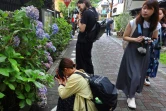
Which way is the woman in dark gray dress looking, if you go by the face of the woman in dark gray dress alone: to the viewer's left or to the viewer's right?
to the viewer's left

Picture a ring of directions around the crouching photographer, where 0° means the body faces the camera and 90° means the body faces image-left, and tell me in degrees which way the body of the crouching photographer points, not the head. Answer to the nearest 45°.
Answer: approximately 90°

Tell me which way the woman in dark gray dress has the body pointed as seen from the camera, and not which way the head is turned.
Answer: toward the camera

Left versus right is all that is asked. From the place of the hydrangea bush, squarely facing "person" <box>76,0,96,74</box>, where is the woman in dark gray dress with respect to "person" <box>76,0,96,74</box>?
right

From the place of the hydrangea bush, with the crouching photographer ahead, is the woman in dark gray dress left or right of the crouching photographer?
left

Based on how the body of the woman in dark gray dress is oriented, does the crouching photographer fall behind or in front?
in front

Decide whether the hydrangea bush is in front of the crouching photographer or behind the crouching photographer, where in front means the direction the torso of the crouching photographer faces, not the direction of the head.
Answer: in front
